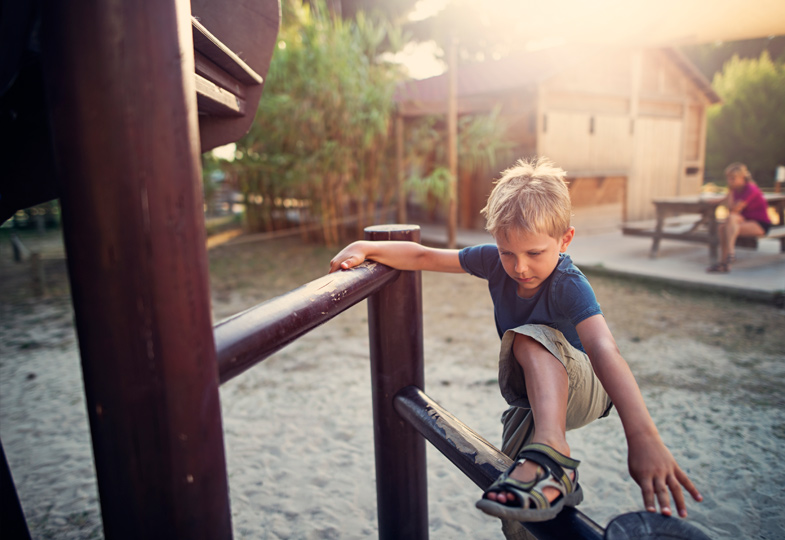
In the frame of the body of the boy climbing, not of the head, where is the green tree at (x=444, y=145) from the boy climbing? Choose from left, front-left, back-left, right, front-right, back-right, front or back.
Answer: back-right

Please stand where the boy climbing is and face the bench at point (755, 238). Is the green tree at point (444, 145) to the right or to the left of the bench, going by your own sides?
left

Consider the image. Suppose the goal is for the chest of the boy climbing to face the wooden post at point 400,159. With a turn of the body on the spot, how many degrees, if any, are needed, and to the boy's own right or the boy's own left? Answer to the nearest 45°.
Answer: approximately 135° to the boy's own right

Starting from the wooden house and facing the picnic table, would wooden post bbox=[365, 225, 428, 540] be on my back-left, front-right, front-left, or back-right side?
front-right

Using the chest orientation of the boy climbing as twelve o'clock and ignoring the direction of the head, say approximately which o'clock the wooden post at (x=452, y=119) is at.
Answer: The wooden post is roughly at 4 o'clock from the boy climbing.

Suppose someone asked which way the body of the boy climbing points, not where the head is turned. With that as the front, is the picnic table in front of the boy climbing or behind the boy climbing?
behind

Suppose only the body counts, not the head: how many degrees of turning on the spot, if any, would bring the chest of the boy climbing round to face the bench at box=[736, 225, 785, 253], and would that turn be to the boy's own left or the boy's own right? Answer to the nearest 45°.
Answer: approximately 180°

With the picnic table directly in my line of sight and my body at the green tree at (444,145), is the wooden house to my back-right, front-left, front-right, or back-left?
front-left

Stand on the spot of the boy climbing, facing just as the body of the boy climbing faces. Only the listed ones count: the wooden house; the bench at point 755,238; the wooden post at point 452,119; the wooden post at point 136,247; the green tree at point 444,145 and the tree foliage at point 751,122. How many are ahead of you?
1

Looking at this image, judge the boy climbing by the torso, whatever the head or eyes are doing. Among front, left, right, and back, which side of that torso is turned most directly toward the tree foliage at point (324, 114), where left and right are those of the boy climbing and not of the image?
right

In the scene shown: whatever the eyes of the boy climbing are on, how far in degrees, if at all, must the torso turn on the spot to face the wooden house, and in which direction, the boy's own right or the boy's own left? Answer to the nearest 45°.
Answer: approximately 135° to the boy's own right

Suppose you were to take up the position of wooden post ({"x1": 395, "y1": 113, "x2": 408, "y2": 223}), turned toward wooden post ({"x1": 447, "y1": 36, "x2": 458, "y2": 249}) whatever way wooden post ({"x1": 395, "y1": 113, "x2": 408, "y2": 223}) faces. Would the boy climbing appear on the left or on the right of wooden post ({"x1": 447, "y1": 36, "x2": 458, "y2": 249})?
right

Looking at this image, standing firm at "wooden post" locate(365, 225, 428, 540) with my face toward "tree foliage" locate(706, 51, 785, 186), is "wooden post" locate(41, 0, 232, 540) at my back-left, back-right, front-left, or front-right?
back-right

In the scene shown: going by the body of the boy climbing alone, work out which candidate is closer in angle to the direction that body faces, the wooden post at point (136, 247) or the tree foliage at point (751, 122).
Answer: the wooden post

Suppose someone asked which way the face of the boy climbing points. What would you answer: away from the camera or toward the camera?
toward the camera
